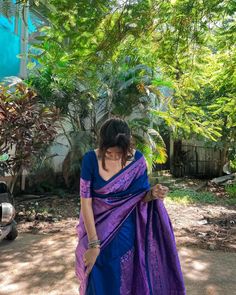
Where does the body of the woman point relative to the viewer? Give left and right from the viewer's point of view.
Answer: facing the viewer

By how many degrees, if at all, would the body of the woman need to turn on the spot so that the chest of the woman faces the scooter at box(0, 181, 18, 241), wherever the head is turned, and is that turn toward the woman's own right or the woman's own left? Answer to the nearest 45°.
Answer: approximately 135° to the woman's own right
